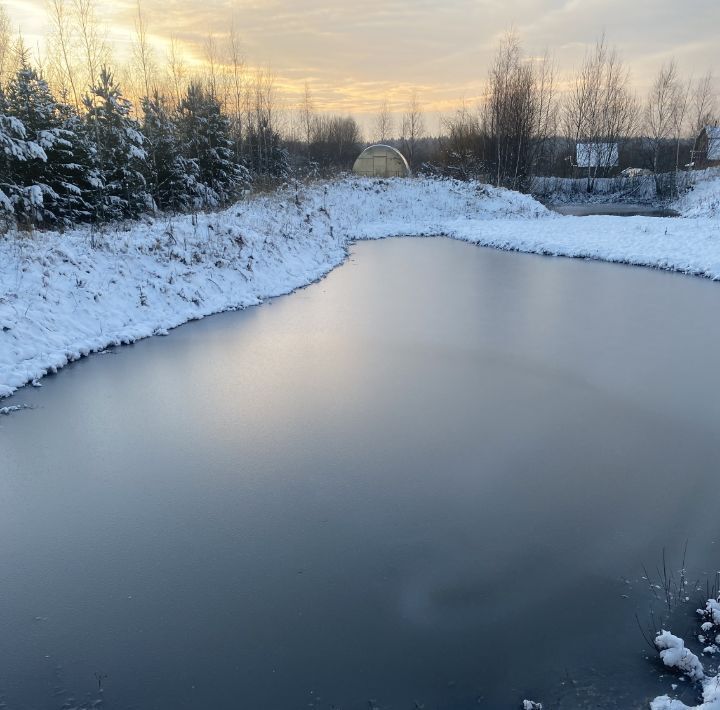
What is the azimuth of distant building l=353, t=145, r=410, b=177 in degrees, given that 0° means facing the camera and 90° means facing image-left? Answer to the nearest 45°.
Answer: approximately 0°

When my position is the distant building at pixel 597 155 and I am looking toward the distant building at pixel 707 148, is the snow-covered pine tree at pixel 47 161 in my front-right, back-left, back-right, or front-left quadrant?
back-right

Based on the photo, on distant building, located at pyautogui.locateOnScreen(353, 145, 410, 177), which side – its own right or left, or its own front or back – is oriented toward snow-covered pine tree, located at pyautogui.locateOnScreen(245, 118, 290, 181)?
right

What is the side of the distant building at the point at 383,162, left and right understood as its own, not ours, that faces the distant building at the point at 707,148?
left

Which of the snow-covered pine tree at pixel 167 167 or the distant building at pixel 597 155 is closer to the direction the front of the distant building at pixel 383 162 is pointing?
the snow-covered pine tree

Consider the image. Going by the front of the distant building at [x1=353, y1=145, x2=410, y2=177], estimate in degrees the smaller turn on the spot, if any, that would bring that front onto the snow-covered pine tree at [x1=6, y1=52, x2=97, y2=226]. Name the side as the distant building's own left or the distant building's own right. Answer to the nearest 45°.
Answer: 0° — it already faces it

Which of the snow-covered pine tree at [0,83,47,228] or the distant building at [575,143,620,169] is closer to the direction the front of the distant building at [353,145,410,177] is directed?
the snow-covered pine tree

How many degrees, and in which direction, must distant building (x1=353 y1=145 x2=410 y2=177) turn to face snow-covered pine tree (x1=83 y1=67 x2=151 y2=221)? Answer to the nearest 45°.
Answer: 0° — it already faces it
